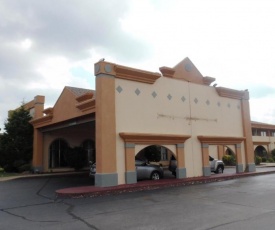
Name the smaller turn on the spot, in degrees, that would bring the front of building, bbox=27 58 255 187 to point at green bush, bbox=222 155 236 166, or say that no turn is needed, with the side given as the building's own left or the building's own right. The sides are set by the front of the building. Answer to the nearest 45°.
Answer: approximately 90° to the building's own left

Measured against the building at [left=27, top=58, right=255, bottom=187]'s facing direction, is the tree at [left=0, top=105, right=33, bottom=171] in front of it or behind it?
behind

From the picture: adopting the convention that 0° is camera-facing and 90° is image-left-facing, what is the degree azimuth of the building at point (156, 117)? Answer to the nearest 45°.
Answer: approximately 315°
